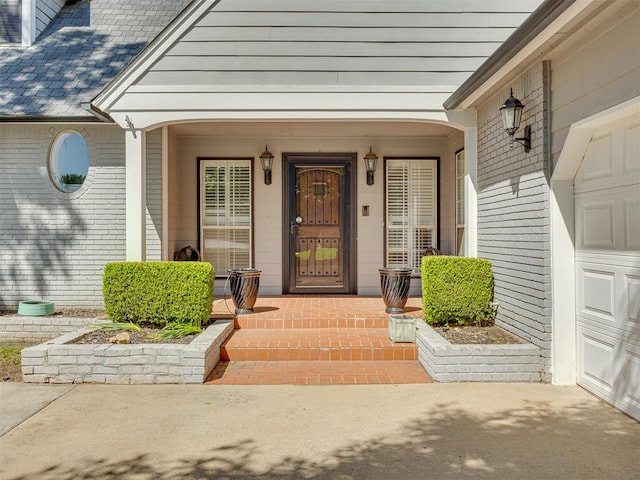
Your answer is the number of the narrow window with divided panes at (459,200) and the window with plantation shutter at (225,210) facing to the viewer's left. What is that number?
1

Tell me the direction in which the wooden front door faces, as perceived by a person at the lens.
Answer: facing the viewer

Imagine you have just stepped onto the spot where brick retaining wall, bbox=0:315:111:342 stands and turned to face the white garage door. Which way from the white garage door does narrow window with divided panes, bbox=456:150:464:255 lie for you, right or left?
left

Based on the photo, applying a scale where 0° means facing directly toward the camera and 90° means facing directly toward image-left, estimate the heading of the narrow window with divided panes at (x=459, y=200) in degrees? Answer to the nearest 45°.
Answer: approximately 90°

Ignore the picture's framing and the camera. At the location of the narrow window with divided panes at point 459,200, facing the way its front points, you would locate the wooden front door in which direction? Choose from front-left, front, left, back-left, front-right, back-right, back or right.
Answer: front

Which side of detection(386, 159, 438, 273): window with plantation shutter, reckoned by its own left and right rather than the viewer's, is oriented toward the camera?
front

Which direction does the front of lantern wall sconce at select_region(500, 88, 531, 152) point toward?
to the viewer's left

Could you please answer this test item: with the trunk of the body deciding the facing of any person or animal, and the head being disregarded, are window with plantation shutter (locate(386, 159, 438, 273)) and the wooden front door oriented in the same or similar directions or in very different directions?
same or similar directions

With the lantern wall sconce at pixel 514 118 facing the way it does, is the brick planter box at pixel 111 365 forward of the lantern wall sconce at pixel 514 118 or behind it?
forward

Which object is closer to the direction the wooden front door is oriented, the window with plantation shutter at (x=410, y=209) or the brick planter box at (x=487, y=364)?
the brick planter box

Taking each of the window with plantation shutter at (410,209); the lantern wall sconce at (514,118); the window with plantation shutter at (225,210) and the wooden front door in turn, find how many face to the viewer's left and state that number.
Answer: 1

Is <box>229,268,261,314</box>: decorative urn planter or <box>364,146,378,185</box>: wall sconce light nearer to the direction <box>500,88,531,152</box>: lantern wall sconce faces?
the decorative urn planter
